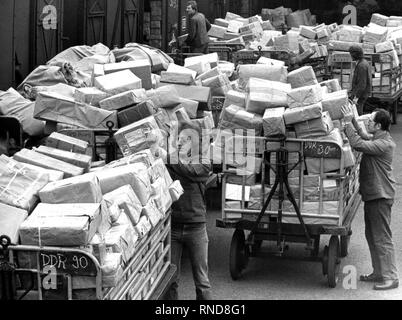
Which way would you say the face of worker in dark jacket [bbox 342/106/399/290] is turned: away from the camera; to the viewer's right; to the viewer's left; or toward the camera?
to the viewer's left

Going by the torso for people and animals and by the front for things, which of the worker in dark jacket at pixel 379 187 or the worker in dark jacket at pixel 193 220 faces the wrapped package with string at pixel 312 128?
the worker in dark jacket at pixel 379 187

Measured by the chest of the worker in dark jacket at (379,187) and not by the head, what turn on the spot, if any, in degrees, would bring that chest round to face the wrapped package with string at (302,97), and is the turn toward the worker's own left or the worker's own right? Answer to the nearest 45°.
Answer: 0° — they already face it

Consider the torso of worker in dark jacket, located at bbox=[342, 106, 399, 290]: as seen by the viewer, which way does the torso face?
to the viewer's left

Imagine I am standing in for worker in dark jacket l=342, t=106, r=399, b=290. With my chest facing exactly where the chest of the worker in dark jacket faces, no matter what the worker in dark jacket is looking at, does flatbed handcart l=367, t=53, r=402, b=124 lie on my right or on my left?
on my right

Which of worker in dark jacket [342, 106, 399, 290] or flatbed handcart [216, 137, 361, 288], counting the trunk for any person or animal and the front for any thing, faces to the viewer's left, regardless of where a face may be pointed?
the worker in dark jacket
